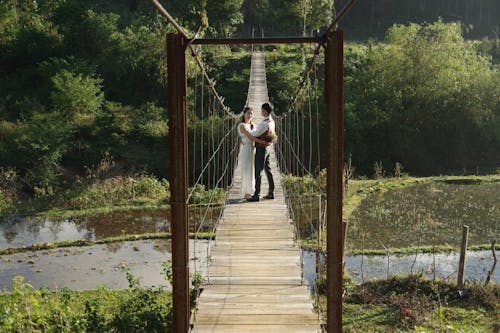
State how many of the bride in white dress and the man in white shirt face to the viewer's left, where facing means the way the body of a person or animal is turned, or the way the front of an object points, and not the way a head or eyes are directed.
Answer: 1

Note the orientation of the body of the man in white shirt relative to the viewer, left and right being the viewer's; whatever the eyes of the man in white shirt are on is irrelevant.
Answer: facing to the left of the viewer

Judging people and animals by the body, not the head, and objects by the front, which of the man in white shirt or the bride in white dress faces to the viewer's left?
the man in white shirt

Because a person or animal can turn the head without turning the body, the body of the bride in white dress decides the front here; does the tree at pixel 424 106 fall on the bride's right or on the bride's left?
on the bride's left
